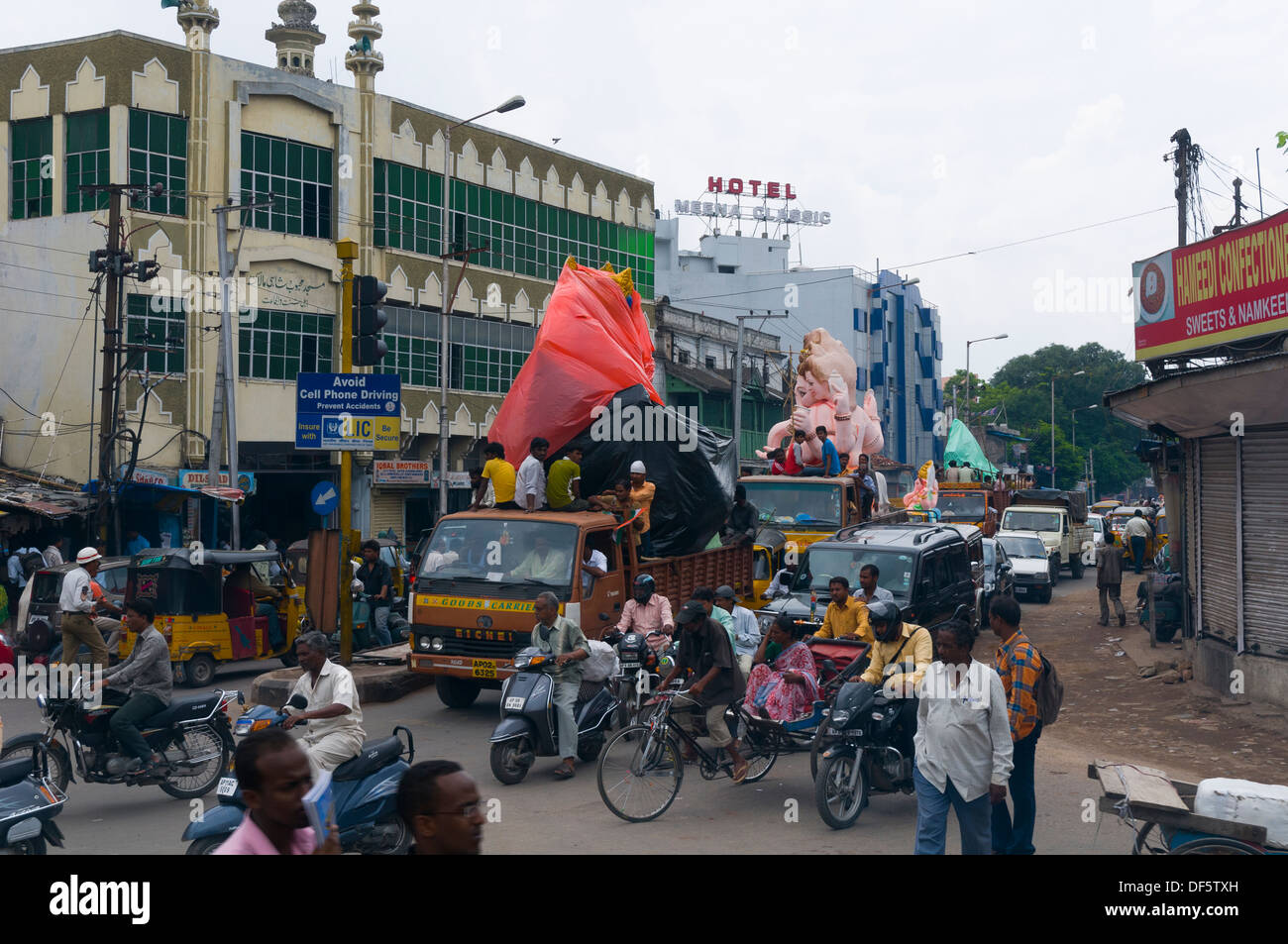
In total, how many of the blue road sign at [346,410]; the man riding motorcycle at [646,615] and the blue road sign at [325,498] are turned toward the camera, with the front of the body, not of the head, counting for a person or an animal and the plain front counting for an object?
3

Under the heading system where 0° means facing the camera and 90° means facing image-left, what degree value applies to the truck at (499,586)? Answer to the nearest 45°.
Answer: approximately 45°

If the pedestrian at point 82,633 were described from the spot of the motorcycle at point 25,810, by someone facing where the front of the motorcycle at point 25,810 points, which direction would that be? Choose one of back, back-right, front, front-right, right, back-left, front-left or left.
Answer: right

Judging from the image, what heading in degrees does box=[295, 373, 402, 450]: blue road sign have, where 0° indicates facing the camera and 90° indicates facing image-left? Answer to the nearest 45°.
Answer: approximately 0°

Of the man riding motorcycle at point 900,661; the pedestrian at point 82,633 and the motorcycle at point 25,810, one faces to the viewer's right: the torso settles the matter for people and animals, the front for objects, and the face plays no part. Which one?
the pedestrian
